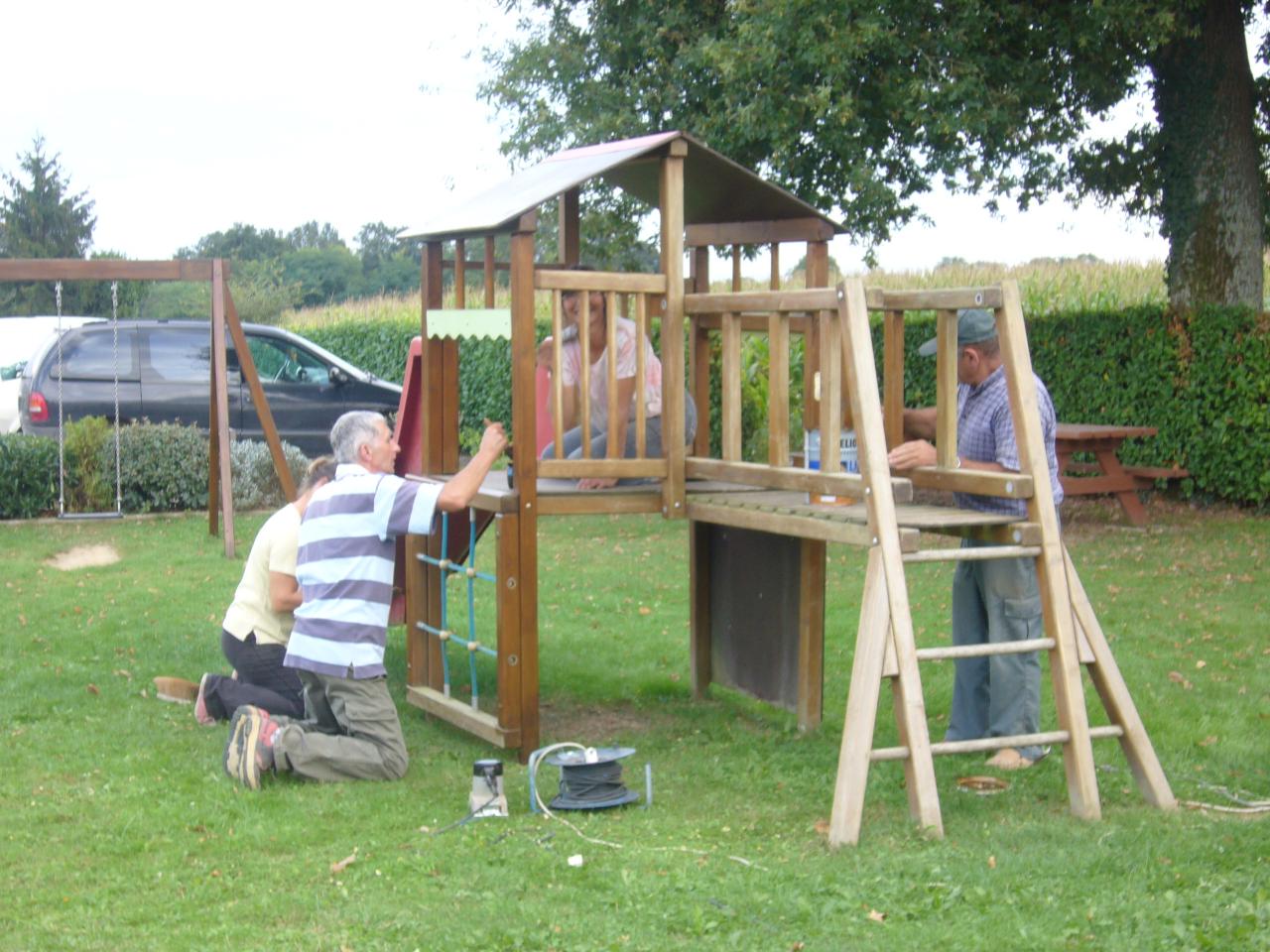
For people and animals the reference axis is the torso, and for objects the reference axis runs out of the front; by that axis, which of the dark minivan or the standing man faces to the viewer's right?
the dark minivan

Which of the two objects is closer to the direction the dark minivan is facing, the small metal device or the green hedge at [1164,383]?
the green hedge

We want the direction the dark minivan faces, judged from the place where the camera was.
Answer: facing to the right of the viewer

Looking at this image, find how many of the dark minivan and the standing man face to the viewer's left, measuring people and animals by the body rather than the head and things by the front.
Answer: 1

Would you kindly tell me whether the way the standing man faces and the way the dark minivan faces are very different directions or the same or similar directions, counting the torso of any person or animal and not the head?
very different directions

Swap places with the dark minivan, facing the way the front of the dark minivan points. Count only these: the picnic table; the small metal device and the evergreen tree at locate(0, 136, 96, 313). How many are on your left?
1

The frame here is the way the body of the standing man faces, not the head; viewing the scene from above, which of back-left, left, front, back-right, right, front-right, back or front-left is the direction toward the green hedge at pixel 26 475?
front-right

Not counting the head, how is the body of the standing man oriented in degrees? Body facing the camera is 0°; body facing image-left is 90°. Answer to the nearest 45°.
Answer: approximately 90°

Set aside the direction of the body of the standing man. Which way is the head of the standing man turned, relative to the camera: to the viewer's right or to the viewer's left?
to the viewer's left

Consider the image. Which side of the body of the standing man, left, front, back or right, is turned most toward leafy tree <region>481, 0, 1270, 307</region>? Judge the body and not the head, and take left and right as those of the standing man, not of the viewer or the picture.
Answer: right

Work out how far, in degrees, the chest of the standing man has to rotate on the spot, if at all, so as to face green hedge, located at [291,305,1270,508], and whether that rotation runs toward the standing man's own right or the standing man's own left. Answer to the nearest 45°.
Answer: approximately 90° to the standing man's own right
